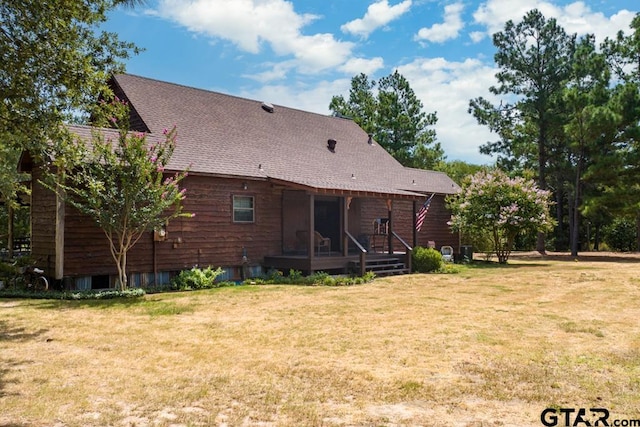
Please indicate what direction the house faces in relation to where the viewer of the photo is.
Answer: facing the viewer and to the right of the viewer

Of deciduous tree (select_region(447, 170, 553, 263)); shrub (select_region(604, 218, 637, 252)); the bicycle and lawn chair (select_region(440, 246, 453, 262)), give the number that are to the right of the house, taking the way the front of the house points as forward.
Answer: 1

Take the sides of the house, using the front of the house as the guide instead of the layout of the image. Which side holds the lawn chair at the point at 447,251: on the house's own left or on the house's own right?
on the house's own left

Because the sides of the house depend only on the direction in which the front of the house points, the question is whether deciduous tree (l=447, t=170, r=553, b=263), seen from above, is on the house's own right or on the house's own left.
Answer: on the house's own left

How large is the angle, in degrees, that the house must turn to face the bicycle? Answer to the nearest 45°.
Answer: approximately 90° to its right

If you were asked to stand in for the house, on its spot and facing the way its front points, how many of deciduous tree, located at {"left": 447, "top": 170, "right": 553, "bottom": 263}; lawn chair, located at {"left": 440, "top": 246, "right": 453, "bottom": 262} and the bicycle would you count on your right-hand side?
1

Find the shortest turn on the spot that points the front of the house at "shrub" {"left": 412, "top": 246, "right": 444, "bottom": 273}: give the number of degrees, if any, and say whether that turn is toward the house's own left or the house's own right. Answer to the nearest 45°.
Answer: approximately 45° to the house's own left

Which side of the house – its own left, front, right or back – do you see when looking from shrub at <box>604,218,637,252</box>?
left

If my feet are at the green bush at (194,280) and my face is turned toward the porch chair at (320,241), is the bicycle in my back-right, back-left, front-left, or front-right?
back-left
